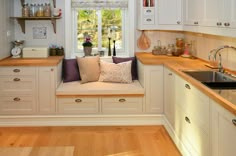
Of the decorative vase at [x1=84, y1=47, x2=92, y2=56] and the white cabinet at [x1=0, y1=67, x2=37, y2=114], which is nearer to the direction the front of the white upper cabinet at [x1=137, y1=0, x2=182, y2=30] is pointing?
the white cabinet

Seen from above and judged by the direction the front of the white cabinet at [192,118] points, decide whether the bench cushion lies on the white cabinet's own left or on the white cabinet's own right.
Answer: on the white cabinet's own right

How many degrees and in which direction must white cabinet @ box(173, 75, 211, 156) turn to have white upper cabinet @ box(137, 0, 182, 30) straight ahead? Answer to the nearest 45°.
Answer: approximately 135° to its right

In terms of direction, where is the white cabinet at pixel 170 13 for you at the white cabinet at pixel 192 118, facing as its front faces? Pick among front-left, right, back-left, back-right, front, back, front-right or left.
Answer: back-right
